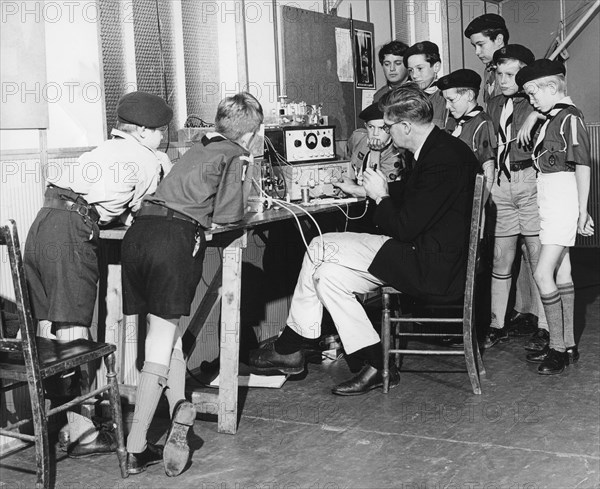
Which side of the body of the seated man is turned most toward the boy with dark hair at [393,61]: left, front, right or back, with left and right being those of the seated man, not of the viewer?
right

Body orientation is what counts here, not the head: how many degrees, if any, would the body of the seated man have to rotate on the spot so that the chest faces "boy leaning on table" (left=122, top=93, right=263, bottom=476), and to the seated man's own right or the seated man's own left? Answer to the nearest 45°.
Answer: approximately 45° to the seated man's own left

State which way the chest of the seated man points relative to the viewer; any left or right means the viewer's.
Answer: facing to the left of the viewer

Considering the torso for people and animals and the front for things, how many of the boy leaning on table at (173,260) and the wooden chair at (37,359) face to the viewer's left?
0

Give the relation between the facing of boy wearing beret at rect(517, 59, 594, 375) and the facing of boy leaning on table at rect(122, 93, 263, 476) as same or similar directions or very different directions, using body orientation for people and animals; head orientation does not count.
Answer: very different directions

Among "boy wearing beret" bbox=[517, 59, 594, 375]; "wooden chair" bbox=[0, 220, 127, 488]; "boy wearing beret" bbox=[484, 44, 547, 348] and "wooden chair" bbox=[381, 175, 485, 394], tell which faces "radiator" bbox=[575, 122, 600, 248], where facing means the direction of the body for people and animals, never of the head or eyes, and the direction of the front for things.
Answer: "wooden chair" bbox=[0, 220, 127, 488]

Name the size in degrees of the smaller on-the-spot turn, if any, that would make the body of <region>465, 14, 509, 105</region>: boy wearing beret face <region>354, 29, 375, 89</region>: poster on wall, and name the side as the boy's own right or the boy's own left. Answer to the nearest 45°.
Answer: approximately 90° to the boy's own right

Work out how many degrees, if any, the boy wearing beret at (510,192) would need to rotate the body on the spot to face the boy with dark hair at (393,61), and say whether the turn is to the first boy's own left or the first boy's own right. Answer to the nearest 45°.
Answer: approximately 90° to the first boy's own right

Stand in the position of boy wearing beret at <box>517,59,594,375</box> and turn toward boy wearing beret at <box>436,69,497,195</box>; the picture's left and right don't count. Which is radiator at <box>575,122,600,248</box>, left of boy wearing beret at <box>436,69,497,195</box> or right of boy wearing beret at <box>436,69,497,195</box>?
right

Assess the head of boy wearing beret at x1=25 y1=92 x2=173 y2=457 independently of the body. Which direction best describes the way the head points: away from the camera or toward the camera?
away from the camera

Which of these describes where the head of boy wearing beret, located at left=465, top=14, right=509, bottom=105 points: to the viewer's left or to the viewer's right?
to the viewer's left
